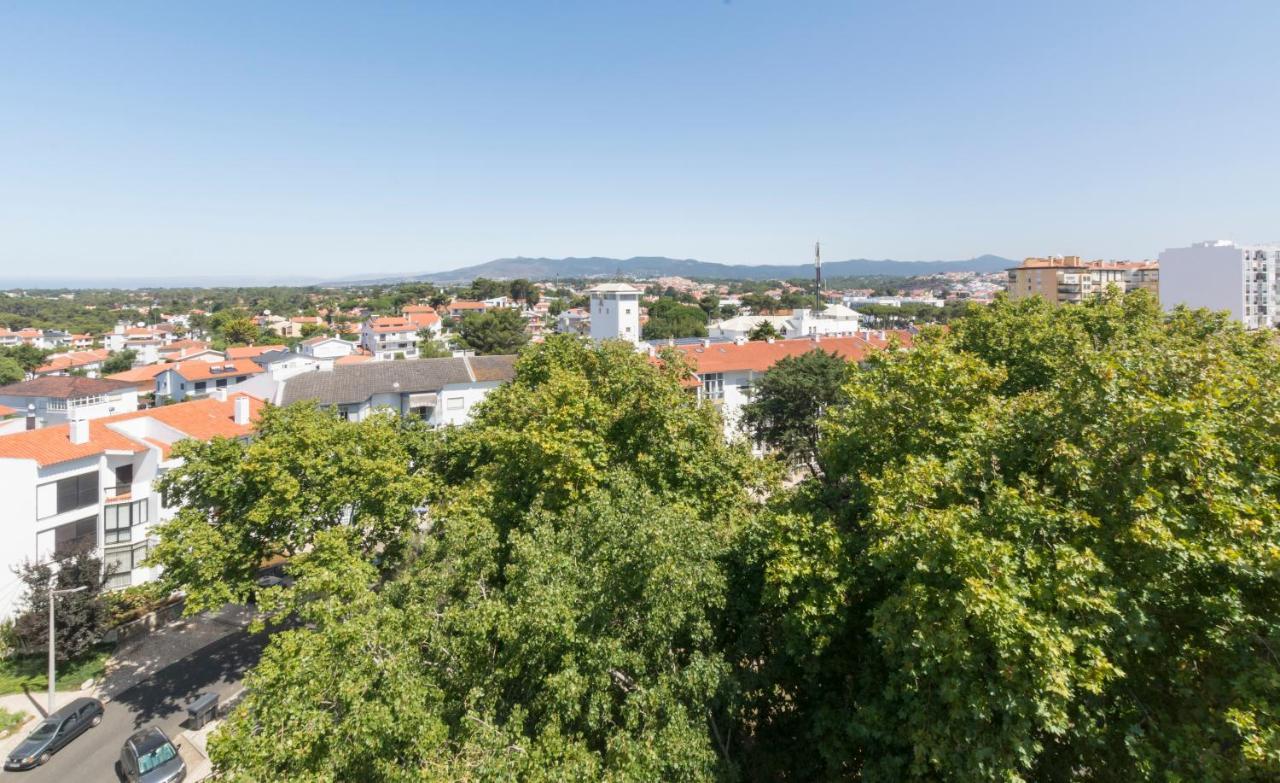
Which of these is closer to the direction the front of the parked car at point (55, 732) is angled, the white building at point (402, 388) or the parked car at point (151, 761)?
the parked car

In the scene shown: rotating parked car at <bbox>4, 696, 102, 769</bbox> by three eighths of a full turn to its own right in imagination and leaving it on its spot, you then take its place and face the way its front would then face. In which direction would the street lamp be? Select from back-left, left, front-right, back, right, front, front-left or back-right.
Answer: front

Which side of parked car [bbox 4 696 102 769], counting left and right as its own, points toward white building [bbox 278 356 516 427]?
back

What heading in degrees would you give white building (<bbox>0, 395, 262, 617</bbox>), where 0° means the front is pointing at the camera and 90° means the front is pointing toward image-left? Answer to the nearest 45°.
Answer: approximately 315°

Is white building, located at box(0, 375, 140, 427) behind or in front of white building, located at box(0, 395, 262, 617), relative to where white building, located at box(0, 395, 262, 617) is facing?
behind

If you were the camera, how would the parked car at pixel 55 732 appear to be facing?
facing the viewer and to the left of the viewer

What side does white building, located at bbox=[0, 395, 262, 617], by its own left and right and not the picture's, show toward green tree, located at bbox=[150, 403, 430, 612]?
front

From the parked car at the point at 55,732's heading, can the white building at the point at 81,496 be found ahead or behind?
behind
